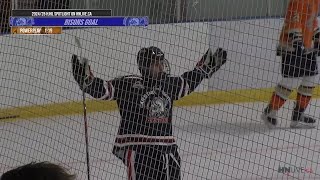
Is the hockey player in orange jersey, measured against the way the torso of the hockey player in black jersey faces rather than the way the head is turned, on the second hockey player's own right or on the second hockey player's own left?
on the second hockey player's own left

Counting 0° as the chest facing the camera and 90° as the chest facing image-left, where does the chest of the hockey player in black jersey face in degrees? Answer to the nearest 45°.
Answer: approximately 315°
